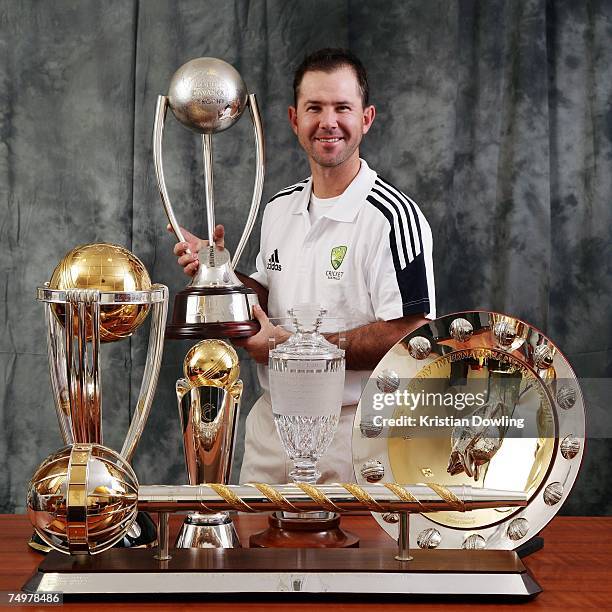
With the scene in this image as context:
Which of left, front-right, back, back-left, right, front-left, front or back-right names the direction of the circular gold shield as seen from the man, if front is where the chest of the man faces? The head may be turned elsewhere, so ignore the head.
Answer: front-left

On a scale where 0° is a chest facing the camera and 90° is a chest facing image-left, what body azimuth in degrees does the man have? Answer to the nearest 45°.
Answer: approximately 45°

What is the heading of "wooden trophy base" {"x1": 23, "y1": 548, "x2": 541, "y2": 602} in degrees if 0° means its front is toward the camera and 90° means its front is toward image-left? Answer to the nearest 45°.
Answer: approximately 0°

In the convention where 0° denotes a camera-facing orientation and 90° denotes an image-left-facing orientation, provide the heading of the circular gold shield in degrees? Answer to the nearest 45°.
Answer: approximately 0°

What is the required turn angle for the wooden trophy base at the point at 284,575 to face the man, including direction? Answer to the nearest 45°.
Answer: approximately 180°
